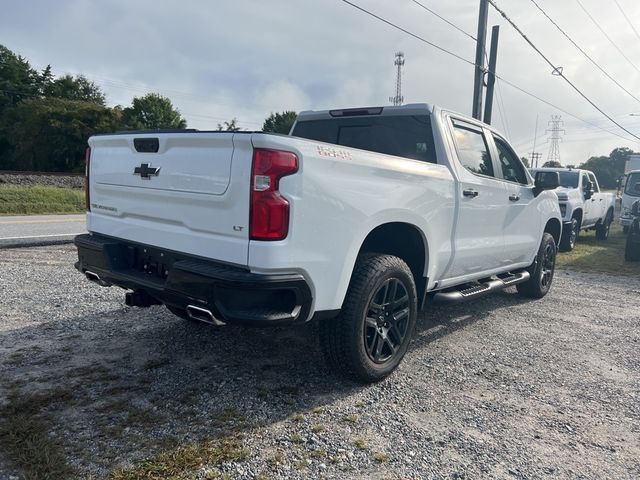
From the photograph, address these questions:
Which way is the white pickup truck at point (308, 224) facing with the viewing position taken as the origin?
facing away from the viewer and to the right of the viewer

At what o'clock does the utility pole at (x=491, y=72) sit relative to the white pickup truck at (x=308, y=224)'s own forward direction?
The utility pole is roughly at 11 o'clock from the white pickup truck.

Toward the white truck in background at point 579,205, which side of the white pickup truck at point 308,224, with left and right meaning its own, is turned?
front

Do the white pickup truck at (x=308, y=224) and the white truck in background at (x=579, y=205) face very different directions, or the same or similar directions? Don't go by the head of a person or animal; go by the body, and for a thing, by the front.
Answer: very different directions

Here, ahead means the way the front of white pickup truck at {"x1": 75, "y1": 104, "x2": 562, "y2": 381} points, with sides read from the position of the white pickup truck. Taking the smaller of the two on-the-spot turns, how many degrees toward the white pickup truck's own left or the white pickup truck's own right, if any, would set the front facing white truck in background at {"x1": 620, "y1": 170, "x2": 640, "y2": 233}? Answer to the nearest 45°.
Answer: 0° — it already faces it
